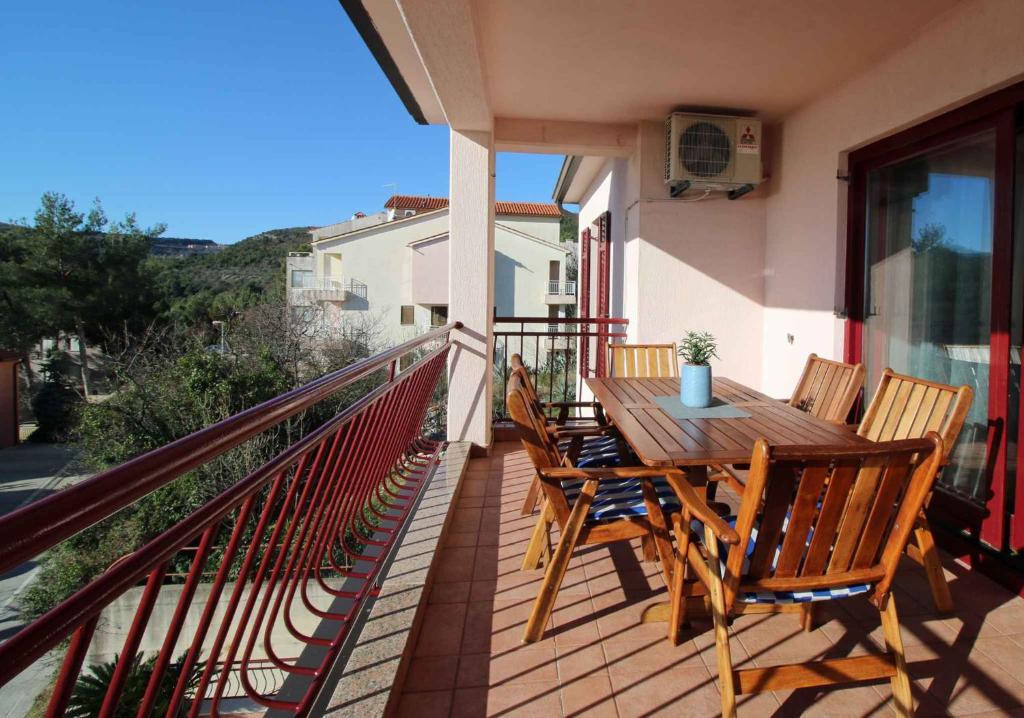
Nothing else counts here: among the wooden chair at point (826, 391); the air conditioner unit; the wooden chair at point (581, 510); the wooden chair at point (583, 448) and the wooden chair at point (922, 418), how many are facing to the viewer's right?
2

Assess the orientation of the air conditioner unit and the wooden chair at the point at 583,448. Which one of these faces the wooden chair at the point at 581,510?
the air conditioner unit

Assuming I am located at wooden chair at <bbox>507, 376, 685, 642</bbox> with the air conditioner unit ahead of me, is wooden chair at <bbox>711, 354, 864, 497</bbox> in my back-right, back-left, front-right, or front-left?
front-right

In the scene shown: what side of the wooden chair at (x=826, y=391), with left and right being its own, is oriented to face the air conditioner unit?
right

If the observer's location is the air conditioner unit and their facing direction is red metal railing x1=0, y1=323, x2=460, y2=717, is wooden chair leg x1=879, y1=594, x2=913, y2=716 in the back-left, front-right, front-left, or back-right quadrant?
front-left

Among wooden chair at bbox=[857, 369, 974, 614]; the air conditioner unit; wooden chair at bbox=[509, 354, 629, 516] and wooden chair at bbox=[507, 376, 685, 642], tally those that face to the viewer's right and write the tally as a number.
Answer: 2

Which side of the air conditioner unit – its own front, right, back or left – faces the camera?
front

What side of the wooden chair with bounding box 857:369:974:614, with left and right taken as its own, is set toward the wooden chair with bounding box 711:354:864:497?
right

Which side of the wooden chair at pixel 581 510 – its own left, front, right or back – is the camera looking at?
right

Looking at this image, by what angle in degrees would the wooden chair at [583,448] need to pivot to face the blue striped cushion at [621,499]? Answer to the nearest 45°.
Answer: approximately 90° to its right

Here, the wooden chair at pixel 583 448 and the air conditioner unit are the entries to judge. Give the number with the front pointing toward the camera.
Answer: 1

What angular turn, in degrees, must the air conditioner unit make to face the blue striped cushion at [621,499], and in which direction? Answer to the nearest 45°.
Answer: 0° — it already faces it

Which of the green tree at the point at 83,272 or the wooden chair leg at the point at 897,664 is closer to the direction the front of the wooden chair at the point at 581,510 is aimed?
the wooden chair leg

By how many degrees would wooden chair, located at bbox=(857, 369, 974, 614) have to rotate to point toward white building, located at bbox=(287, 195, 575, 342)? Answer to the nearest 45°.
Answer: approximately 90° to its right

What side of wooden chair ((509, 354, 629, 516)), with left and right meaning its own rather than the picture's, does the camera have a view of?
right

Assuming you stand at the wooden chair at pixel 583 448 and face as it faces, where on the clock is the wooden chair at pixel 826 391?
the wooden chair at pixel 826 391 is roughly at 12 o'clock from the wooden chair at pixel 583 448.
